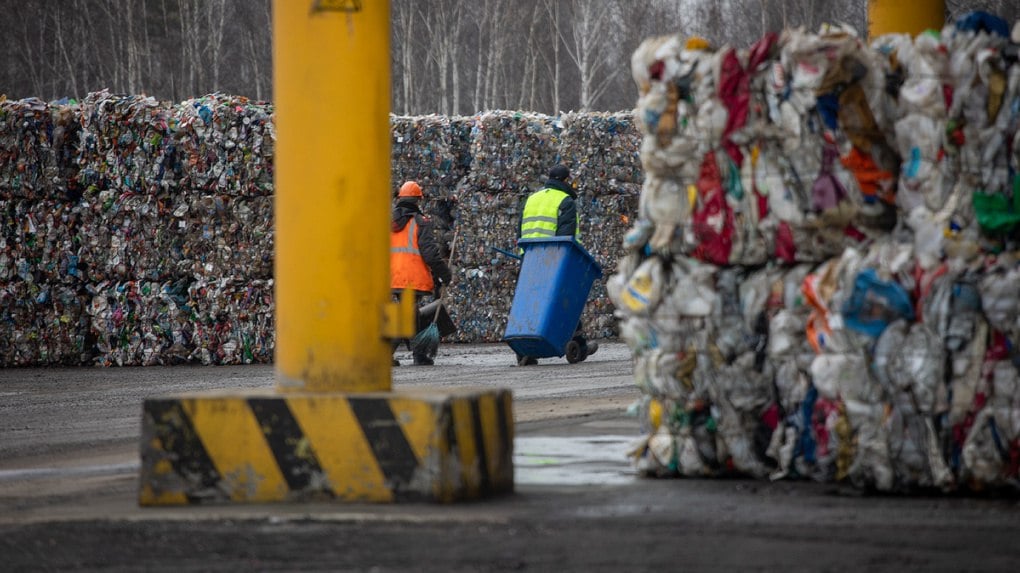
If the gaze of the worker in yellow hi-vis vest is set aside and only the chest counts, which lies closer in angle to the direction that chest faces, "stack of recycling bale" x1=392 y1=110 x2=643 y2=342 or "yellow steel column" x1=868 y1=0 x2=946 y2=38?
the stack of recycling bale

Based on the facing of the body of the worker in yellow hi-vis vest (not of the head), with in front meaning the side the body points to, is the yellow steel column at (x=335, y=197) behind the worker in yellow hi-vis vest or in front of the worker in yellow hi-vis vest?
behind
